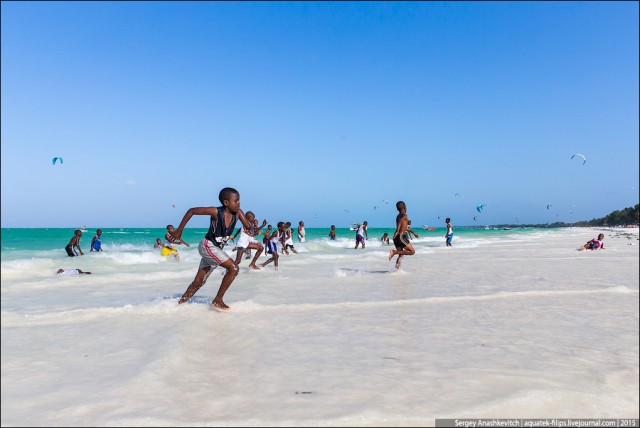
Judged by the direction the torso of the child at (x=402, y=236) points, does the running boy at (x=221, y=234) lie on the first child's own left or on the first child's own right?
on the first child's own right

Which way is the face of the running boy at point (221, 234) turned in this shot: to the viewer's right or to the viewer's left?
to the viewer's right
